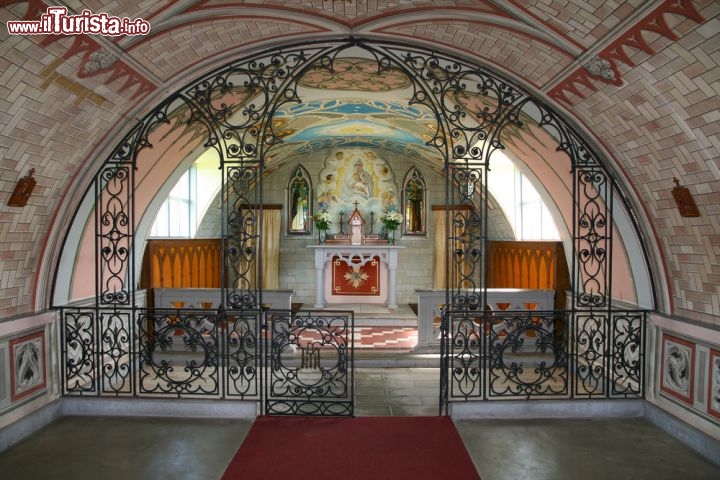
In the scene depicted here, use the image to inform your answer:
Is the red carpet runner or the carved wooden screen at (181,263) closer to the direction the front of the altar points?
the red carpet runner

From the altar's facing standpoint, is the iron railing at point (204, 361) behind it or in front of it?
in front

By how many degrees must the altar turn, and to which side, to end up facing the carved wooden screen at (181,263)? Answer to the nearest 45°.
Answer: approximately 45° to its right

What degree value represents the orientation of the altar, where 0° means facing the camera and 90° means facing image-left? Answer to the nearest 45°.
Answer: approximately 0°

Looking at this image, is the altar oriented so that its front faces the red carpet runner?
yes

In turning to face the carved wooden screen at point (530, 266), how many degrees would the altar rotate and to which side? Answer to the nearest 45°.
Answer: approximately 45° to its left

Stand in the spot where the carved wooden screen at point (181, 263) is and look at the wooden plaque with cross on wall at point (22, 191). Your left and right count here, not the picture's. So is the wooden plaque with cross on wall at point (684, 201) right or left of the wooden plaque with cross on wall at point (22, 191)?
left

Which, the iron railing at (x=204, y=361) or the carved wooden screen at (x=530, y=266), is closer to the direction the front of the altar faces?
the iron railing
